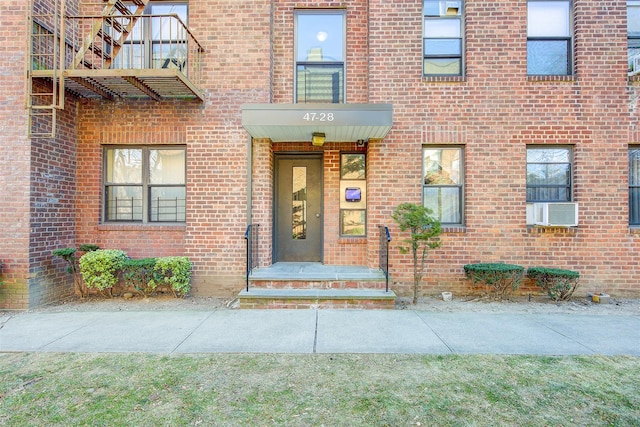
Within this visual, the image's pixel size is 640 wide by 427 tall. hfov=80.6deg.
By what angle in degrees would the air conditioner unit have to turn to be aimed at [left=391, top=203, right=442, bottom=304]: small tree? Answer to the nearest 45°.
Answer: approximately 45° to its right

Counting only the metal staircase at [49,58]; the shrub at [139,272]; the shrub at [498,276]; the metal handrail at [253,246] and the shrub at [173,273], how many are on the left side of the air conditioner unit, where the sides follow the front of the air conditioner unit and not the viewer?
0

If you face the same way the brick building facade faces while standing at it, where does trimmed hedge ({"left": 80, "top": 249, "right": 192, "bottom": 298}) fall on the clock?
The trimmed hedge is roughly at 3 o'clock from the brick building facade.

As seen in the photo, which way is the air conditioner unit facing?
toward the camera

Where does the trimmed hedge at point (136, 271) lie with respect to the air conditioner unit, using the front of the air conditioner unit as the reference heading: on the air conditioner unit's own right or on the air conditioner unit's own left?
on the air conditioner unit's own right

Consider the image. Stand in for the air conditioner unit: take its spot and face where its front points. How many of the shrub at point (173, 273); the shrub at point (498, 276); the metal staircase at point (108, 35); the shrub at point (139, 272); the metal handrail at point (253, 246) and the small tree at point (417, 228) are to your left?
0

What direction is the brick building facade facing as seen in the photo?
toward the camera

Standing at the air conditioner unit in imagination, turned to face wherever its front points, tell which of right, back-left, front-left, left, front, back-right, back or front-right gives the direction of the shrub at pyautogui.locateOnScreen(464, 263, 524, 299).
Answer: front-right

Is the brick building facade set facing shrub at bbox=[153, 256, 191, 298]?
no

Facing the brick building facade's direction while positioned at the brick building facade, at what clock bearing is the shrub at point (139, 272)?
The shrub is roughly at 3 o'clock from the brick building facade.

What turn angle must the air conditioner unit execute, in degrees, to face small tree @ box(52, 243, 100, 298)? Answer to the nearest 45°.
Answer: approximately 45° to its right
